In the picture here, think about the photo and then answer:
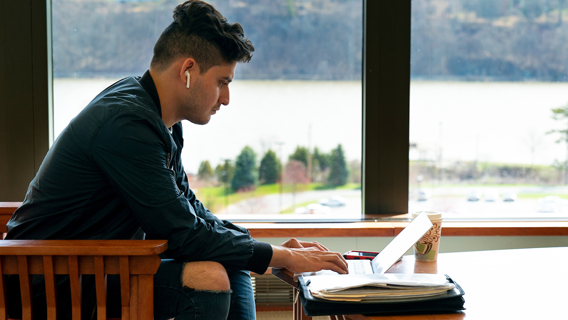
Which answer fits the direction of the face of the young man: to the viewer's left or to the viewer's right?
to the viewer's right

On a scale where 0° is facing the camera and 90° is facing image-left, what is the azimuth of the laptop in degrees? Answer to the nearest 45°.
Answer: approximately 90°

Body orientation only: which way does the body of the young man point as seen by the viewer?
to the viewer's right

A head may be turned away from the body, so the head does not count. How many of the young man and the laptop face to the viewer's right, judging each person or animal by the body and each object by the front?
1

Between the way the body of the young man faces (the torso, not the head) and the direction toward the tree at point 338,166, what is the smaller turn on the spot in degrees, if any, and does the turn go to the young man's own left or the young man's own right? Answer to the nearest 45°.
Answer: approximately 45° to the young man's own left

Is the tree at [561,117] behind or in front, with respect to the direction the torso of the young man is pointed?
in front
